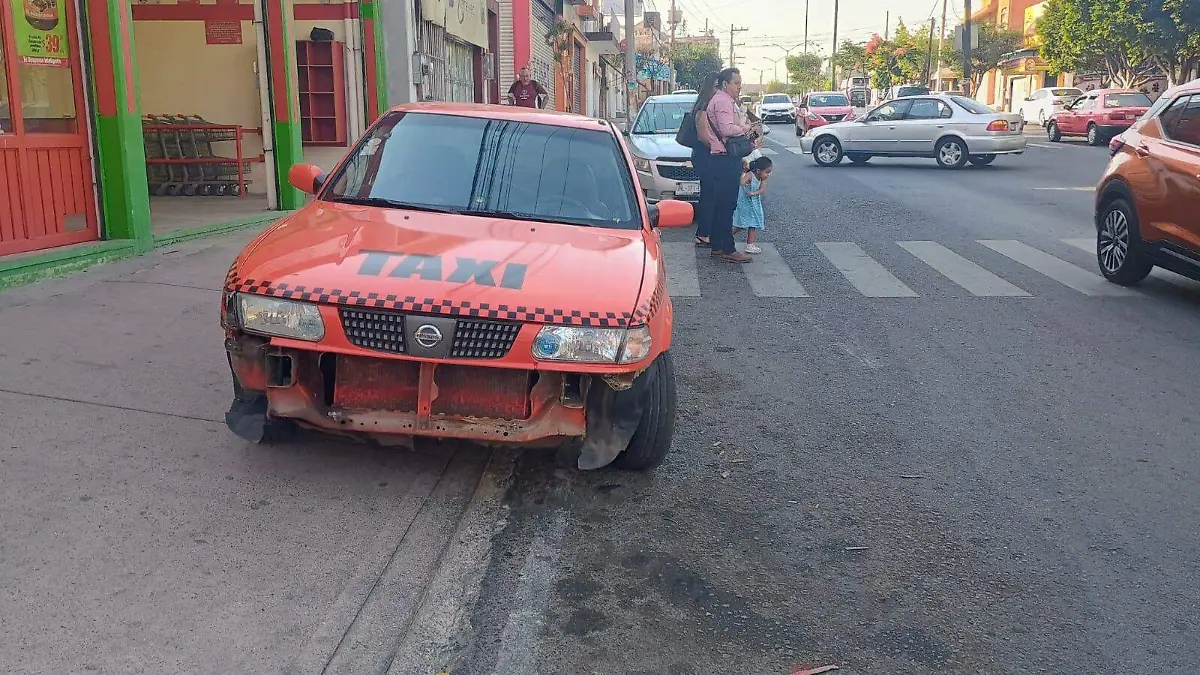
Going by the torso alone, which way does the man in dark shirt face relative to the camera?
toward the camera

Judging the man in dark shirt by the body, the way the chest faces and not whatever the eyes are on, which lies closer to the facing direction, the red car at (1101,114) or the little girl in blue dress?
the little girl in blue dress

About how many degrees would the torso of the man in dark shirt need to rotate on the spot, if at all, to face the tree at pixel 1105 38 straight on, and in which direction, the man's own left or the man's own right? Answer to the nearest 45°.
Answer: approximately 135° to the man's own left

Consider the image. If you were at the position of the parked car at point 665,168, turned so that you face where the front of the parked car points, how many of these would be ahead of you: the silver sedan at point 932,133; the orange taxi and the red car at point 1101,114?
1

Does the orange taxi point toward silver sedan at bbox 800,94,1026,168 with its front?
no

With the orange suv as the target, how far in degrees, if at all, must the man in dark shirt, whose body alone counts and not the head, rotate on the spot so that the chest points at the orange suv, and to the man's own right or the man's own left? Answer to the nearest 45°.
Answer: approximately 45° to the man's own left

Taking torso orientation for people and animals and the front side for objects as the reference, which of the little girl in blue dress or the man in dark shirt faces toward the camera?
the man in dark shirt

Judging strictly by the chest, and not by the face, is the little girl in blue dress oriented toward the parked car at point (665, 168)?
no

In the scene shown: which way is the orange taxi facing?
toward the camera

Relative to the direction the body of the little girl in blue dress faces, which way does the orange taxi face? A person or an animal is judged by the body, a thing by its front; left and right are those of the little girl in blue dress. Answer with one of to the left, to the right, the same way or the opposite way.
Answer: to the right

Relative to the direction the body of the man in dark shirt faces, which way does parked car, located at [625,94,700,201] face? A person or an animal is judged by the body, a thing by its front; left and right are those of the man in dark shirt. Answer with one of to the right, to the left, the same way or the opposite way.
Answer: the same way

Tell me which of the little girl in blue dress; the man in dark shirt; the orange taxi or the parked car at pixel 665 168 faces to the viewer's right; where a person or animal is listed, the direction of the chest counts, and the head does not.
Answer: the little girl in blue dress

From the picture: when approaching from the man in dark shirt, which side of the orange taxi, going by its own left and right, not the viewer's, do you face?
back

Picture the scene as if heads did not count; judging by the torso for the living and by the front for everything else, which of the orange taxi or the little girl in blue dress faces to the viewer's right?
the little girl in blue dress
